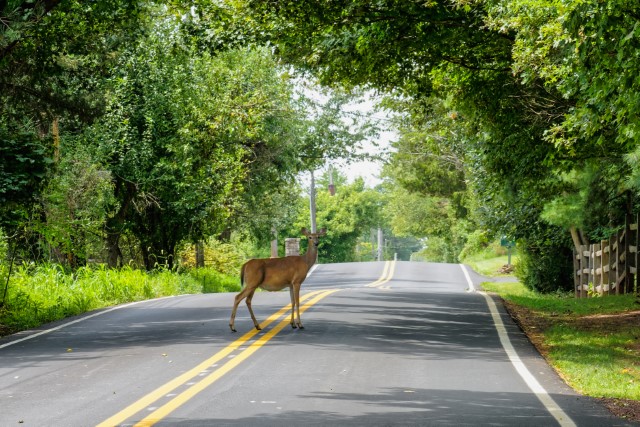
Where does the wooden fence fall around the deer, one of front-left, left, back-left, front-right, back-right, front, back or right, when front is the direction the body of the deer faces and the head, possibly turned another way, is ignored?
front-left

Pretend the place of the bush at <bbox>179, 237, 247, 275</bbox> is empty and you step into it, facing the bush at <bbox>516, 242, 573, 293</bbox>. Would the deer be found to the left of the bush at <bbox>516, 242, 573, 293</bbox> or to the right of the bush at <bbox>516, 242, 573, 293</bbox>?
right

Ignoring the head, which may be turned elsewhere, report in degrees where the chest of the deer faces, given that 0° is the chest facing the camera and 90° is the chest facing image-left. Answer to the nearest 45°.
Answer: approximately 270°

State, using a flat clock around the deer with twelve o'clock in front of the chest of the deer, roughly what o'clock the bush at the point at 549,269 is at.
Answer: The bush is roughly at 10 o'clock from the deer.

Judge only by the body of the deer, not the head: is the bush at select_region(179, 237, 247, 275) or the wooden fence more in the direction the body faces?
the wooden fence

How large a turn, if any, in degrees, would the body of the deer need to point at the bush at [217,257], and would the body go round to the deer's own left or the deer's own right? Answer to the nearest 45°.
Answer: approximately 90° to the deer's own left
